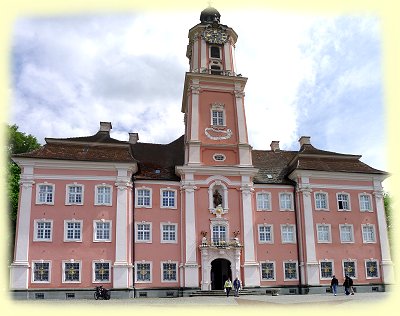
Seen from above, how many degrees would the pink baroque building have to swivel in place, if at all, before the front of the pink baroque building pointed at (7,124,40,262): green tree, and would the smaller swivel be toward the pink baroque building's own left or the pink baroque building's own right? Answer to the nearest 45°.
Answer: approximately 90° to the pink baroque building's own right

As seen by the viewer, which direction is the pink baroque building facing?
toward the camera
